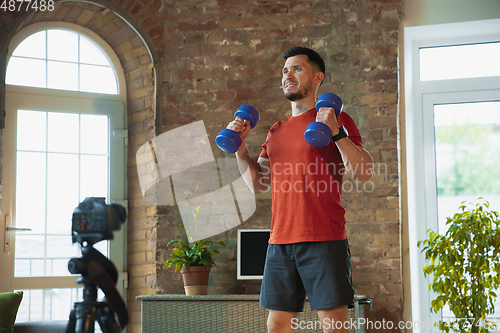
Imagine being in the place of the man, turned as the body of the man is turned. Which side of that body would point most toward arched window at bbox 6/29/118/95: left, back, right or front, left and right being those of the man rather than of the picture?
right

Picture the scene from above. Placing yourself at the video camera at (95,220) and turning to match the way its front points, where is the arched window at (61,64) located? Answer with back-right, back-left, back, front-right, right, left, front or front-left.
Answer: front-left

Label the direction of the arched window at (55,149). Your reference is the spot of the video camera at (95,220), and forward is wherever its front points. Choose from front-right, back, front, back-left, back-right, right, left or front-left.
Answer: front-left

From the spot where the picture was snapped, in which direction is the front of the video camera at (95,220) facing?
facing away from the viewer and to the right of the viewer

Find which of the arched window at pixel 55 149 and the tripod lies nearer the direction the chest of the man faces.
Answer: the tripod

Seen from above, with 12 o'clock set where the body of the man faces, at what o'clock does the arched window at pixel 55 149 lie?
The arched window is roughly at 3 o'clock from the man.

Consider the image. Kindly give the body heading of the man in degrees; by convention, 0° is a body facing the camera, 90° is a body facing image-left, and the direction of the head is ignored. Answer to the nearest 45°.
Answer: approximately 45°

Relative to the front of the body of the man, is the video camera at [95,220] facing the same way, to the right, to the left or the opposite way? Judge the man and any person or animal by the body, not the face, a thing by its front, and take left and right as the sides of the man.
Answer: the opposite way

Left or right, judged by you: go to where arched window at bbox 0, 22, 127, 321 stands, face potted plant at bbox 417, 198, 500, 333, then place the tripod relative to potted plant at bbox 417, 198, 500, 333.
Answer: right
